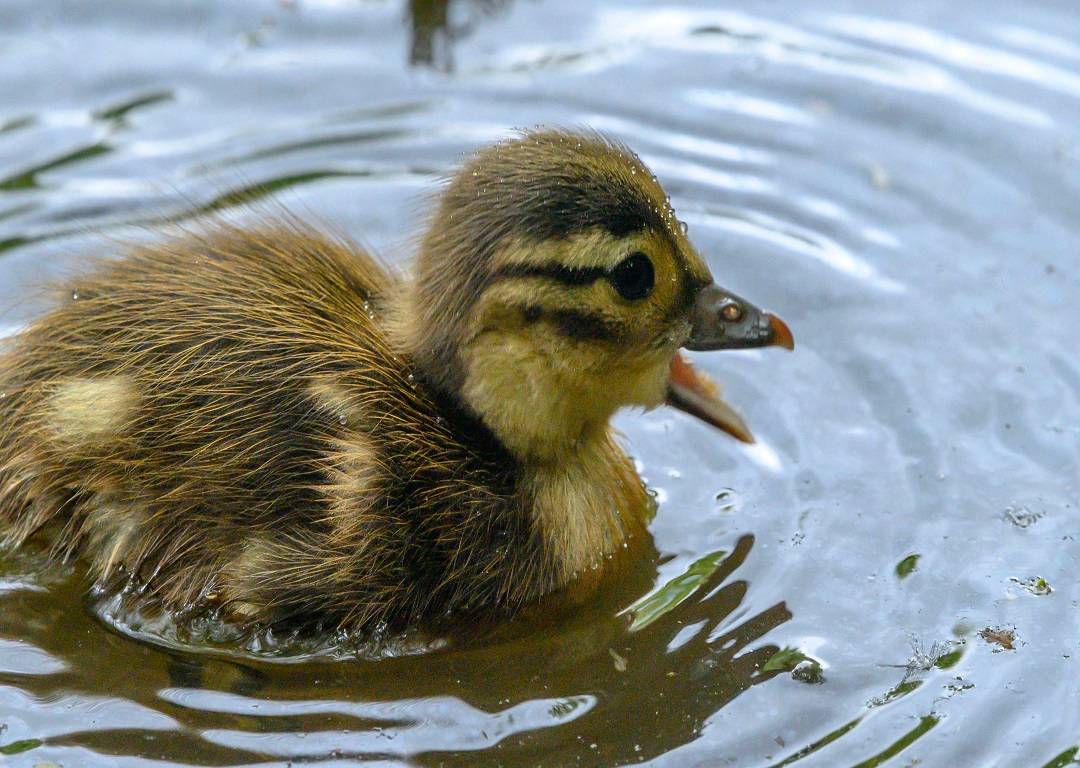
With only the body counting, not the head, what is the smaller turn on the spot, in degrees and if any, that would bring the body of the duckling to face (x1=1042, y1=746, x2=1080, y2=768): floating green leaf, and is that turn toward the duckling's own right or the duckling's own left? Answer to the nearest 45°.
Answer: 0° — it already faces it

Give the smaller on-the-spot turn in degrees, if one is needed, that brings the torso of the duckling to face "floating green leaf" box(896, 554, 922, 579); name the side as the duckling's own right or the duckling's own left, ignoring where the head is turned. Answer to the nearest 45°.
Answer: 0° — it already faces it

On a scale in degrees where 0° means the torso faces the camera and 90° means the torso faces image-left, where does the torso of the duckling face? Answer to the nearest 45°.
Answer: approximately 270°

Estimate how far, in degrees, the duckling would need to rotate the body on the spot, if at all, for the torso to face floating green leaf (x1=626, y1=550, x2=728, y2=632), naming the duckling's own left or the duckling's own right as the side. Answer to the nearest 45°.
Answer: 0° — it already faces it
